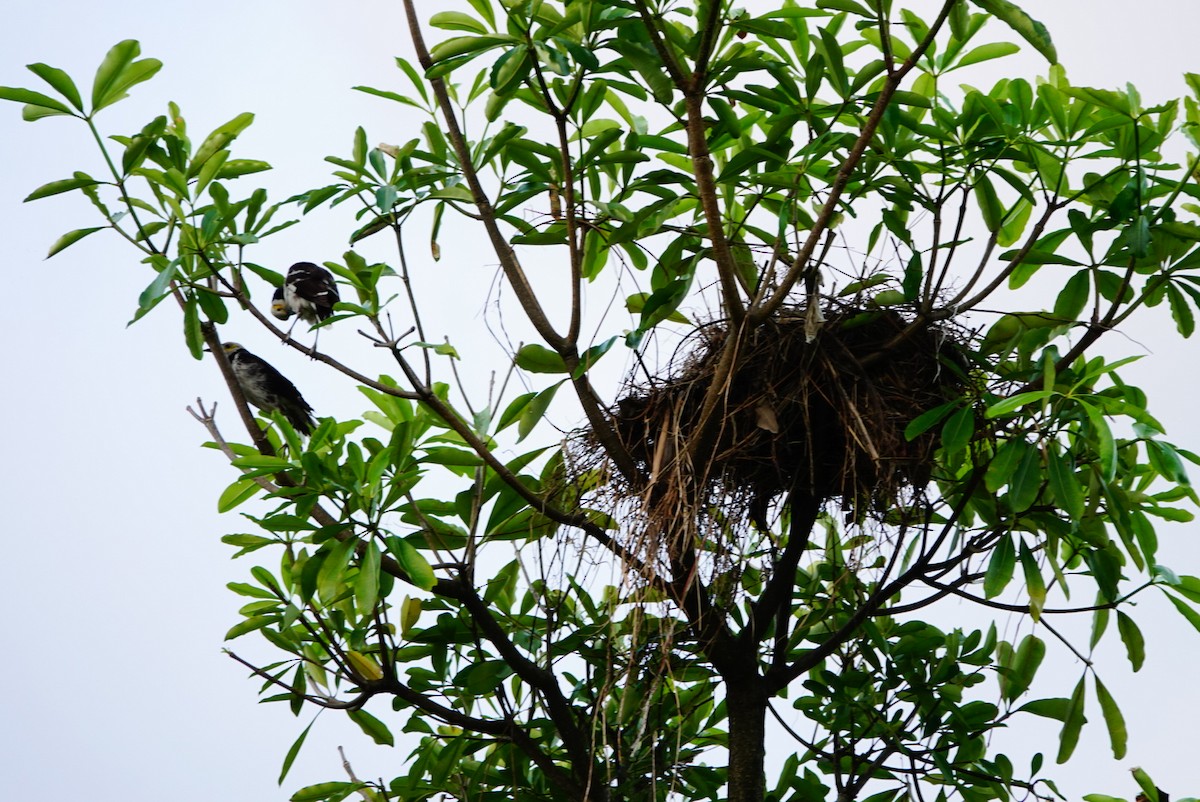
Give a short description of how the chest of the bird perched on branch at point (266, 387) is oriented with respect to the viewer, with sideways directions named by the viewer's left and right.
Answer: facing to the left of the viewer
